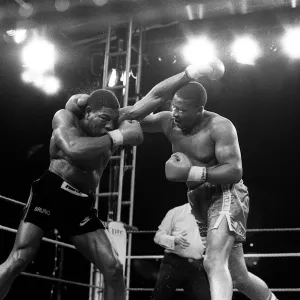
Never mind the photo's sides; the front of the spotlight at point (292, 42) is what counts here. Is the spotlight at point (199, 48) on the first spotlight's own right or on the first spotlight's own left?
on the first spotlight's own right

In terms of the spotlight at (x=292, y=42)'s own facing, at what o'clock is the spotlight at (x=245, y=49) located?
the spotlight at (x=245, y=49) is roughly at 3 o'clock from the spotlight at (x=292, y=42).

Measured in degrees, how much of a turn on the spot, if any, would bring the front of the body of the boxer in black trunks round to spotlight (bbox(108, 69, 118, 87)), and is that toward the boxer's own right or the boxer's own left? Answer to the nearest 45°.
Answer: approximately 135° to the boxer's own left

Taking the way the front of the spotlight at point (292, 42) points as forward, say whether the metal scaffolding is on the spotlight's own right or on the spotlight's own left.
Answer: on the spotlight's own right

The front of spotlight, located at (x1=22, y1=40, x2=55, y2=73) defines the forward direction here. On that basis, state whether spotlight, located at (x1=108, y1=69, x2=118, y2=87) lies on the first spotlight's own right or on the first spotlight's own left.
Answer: on the first spotlight's own left

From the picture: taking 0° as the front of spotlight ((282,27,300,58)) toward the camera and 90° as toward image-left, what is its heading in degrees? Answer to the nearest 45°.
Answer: approximately 0°

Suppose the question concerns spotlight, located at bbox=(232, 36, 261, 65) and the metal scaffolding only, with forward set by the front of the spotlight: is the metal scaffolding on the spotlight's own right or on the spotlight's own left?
on the spotlight's own right

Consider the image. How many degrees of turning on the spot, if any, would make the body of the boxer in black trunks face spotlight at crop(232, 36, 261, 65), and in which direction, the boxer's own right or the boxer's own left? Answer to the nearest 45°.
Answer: approximately 90° to the boxer's own left

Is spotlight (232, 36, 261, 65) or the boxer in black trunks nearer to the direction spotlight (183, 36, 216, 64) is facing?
the boxer in black trunks
